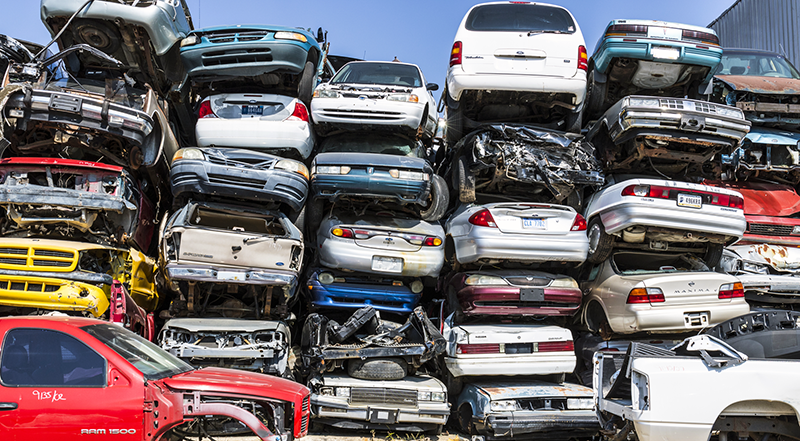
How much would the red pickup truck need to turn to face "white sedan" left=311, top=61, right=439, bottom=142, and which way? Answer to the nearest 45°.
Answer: approximately 45° to its left

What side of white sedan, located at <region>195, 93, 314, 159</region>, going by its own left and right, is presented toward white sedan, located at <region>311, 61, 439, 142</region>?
right

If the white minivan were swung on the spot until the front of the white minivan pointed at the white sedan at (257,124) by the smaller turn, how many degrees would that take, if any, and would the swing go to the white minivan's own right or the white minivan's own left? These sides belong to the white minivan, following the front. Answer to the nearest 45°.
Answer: approximately 90° to the white minivan's own left

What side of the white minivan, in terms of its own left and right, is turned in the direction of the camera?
back

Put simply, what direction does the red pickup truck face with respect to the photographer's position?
facing to the right of the viewer

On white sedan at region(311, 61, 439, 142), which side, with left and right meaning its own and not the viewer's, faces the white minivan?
left

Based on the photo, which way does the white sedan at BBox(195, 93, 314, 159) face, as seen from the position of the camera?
facing away from the viewer

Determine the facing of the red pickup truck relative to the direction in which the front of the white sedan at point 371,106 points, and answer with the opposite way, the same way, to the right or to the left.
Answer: to the left

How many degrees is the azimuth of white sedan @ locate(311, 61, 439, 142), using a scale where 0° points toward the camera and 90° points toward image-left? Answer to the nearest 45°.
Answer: approximately 0°

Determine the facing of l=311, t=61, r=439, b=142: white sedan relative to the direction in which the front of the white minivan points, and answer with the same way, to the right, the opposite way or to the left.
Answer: the opposite way

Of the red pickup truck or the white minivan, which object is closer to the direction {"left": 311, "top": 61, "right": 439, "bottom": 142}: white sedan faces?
the red pickup truck

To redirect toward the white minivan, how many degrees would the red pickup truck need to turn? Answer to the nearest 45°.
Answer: approximately 45° to its left

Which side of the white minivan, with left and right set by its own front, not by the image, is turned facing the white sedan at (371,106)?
left

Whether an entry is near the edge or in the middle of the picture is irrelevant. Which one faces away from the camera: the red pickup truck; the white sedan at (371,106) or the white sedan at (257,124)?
the white sedan at (257,124)

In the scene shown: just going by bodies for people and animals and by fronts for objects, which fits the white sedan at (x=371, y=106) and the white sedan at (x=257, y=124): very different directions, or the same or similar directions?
very different directions
